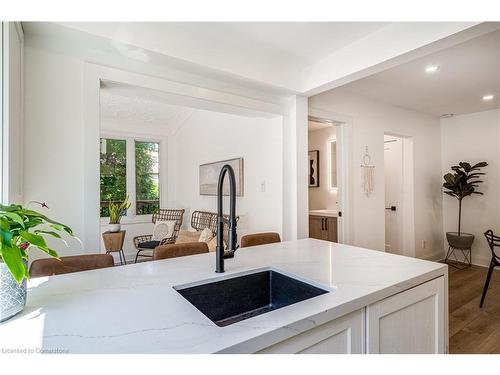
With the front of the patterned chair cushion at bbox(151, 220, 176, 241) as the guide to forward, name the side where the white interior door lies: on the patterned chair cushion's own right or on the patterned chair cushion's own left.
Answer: on the patterned chair cushion's own left

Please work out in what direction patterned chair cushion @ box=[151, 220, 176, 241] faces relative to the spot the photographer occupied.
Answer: facing the viewer and to the left of the viewer

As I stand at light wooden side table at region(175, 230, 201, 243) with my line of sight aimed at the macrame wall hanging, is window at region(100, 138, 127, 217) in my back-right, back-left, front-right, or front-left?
back-left

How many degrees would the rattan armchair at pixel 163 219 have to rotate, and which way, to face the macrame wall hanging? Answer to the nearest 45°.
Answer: approximately 90° to its left

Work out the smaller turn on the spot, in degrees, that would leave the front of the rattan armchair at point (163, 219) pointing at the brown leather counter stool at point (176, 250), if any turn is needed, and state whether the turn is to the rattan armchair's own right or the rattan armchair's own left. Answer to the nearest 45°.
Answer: approximately 45° to the rattan armchair's own left

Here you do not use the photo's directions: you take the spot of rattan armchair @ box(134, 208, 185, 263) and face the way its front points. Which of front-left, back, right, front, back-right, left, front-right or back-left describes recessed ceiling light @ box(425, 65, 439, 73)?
left

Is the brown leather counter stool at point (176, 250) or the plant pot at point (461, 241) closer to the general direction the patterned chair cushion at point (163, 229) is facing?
the brown leather counter stool

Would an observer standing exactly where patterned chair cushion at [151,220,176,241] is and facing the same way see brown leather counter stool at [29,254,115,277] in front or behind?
in front

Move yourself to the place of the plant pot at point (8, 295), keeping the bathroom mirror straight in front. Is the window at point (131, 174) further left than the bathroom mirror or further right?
left

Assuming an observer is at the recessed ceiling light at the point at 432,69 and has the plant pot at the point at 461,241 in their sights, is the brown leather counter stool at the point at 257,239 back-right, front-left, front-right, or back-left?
back-left
